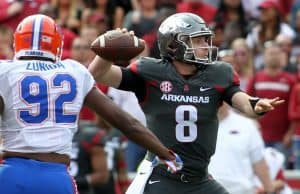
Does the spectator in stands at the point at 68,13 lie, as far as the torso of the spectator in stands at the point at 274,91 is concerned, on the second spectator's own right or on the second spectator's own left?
on the second spectator's own right

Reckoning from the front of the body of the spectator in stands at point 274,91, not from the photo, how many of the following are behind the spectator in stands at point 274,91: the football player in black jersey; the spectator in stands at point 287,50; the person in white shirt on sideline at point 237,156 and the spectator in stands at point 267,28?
2

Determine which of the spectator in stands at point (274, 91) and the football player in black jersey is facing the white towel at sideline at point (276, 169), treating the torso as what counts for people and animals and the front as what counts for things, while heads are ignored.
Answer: the spectator in stands at point (274, 91)

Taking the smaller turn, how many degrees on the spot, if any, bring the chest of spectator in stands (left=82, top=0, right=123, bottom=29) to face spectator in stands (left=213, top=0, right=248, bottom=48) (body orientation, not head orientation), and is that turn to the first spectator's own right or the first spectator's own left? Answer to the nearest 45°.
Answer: approximately 90° to the first spectator's own left

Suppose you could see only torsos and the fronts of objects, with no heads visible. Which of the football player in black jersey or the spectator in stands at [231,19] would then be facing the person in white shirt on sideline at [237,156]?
the spectator in stands at [231,19]

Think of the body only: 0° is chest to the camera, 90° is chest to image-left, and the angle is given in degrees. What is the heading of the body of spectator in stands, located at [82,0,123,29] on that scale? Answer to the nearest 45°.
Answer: approximately 0°

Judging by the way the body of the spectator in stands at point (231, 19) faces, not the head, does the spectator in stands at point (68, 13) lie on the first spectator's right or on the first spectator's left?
on the first spectator's right

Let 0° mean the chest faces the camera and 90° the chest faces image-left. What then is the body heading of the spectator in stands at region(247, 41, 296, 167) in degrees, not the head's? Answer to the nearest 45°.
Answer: approximately 0°
